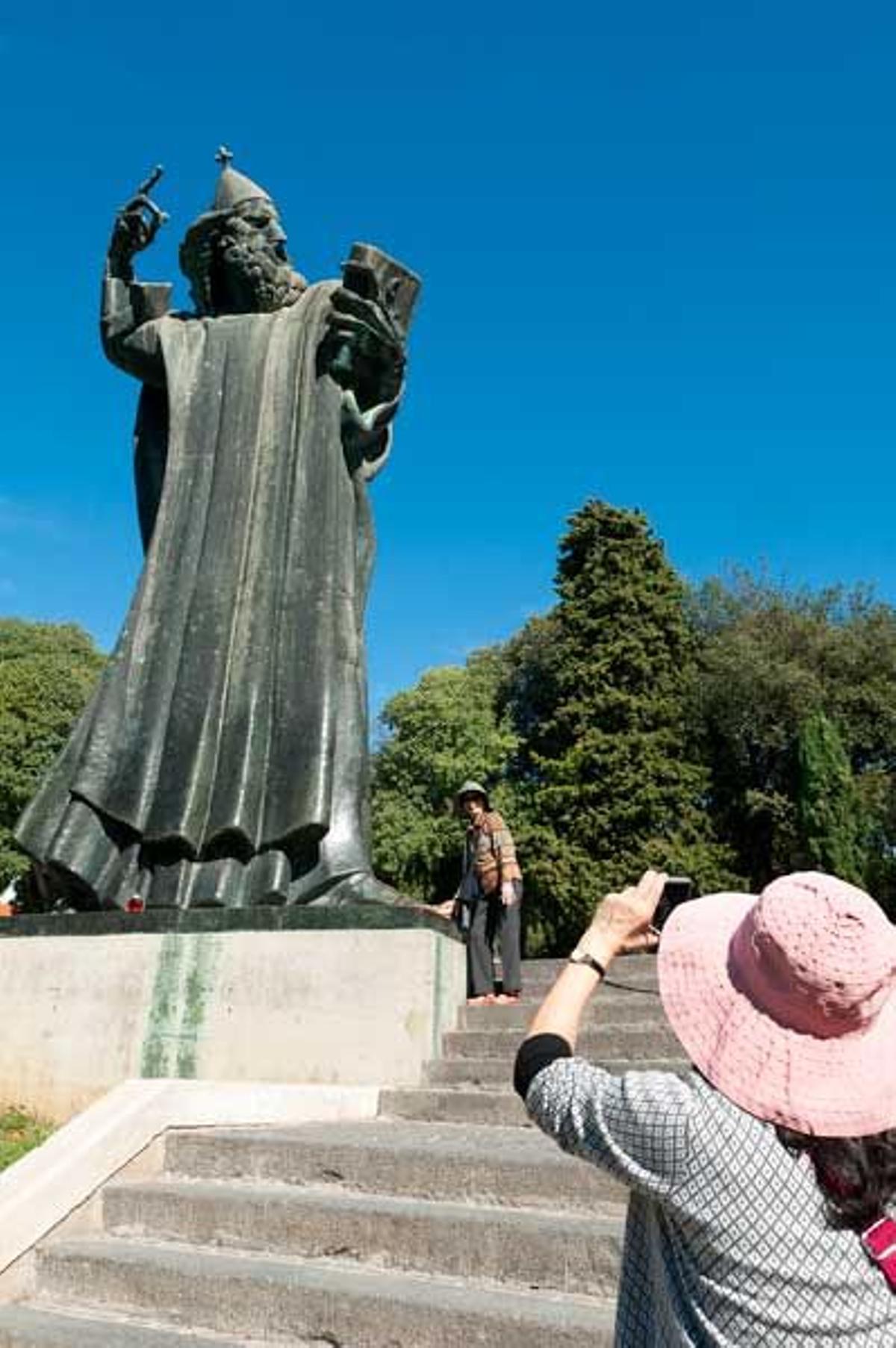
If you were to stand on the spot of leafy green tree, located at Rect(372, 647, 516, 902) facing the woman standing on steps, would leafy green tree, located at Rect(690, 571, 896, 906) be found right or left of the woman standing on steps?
left

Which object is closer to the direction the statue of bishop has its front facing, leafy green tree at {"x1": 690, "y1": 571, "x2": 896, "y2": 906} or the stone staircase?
the stone staircase

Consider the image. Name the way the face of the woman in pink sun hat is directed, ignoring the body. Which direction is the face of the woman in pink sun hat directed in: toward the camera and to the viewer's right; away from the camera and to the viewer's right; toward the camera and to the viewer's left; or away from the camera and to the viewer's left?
away from the camera and to the viewer's left

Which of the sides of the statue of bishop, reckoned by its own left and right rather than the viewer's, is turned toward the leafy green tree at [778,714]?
left

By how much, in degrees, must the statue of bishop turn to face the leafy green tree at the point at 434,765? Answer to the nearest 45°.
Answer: approximately 135° to its left

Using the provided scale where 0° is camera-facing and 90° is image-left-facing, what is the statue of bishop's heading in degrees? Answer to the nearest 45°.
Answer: approximately 315°

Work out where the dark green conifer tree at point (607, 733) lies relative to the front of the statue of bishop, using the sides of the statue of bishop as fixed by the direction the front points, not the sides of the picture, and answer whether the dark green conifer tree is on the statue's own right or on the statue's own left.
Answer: on the statue's own left

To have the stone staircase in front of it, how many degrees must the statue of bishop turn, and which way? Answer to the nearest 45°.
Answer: approximately 45° to its right
